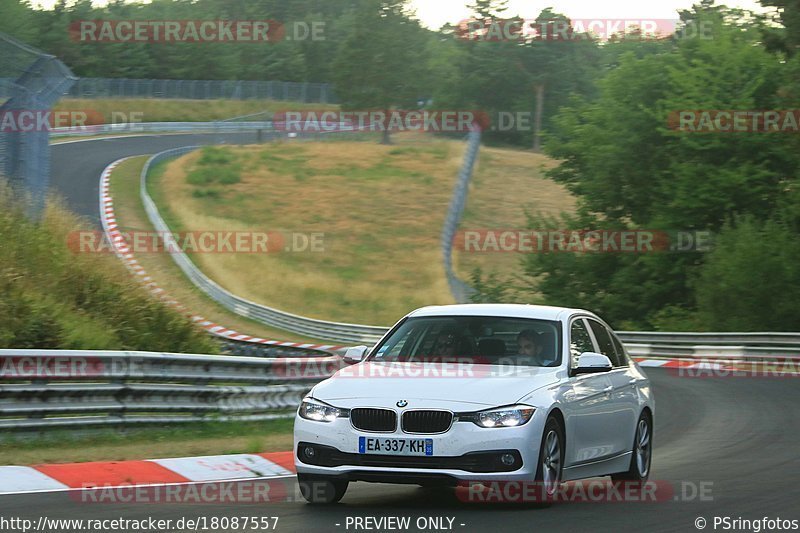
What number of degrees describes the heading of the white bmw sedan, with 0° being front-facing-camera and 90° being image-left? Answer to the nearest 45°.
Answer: approximately 45°

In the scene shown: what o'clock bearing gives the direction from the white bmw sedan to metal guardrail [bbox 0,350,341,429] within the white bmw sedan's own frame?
The metal guardrail is roughly at 3 o'clock from the white bmw sedan.

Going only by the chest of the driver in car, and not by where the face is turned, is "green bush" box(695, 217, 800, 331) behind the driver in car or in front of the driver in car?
behind

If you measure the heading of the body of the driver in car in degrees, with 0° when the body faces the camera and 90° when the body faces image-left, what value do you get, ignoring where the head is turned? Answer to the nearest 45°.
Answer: approximately 45°

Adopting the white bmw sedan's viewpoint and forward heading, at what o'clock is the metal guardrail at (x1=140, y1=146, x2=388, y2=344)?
The metal guardrail is roughly at 4 o'clock from the white bmw sedan.

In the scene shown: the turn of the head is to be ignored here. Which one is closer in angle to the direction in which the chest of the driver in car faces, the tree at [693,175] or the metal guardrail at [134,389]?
the metal guardrail

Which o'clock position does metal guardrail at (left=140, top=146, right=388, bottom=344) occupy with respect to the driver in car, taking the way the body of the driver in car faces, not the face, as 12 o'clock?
The metal guardrail is roughly at 4 o'clock from the driver in car.
